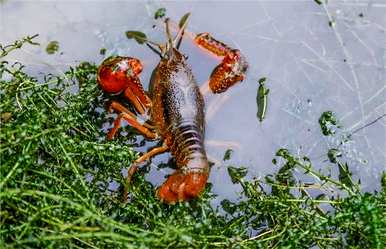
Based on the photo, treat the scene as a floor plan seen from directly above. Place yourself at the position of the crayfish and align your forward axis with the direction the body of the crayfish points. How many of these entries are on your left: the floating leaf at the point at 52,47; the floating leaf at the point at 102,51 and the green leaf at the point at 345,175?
2

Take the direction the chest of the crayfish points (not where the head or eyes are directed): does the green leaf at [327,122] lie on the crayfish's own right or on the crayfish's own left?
on the crayfish's own right

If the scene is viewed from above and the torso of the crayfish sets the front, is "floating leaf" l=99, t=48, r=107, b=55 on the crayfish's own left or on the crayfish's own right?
on the crayfish's own left

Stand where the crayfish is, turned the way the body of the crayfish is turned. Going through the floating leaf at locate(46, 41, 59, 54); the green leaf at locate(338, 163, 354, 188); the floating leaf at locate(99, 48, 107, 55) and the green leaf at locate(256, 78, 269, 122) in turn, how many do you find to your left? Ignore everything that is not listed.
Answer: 2

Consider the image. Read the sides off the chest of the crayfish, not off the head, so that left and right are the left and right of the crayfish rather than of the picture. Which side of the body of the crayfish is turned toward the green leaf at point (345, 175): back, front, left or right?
right

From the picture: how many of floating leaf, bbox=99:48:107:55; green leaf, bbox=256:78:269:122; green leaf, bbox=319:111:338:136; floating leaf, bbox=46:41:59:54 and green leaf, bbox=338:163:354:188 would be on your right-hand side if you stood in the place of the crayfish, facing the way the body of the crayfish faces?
3

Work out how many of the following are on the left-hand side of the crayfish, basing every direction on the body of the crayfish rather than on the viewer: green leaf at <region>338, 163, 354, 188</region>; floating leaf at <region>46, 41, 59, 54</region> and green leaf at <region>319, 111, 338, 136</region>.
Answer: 1

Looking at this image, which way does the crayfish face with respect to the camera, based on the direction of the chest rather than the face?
away from the camera

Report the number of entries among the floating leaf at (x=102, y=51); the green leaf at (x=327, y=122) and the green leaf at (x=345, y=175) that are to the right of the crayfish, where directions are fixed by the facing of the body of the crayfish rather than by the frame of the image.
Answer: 2

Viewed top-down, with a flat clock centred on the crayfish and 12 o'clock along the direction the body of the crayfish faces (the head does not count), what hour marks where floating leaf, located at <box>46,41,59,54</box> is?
The floating leaf is roughly at 9 o'clock from the crayfish.

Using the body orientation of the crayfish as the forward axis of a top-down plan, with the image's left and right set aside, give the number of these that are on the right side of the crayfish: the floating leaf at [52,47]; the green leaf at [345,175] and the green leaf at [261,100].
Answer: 2
